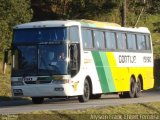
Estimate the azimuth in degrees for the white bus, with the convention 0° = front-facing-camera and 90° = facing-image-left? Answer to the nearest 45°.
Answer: approximately 45°
